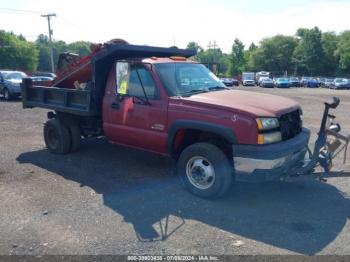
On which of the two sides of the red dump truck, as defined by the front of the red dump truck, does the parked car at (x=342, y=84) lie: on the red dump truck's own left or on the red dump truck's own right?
on the red dump truck's own left

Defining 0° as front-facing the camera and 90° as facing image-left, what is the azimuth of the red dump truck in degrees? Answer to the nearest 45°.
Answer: approximately 315°
